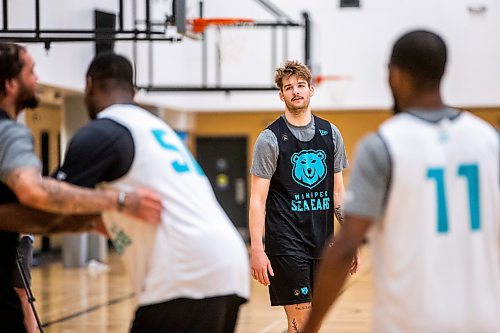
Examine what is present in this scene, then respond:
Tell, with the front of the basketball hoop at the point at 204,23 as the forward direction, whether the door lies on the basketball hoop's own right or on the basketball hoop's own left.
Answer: on the basketball hoop's own left

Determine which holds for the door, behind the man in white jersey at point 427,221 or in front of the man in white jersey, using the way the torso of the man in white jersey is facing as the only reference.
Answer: in front

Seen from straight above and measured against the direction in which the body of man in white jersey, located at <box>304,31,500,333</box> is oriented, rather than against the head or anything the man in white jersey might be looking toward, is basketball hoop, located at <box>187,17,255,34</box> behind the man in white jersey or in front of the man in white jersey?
in front

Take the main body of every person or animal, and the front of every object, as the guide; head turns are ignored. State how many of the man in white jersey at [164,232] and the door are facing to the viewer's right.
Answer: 0

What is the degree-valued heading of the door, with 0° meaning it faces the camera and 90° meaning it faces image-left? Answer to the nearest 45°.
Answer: approximately 0°

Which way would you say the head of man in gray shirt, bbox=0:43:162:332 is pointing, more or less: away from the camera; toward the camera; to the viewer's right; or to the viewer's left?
to the viewer's right

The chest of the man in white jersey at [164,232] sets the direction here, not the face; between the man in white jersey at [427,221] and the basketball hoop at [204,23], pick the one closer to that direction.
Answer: the basketball hoop

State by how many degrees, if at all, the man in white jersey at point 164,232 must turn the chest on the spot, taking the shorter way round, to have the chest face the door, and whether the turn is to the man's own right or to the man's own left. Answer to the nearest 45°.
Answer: approximately 45° to the man's own right

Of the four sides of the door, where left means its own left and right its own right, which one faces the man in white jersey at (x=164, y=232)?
front

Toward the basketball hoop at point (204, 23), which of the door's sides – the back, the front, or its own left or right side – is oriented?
front
